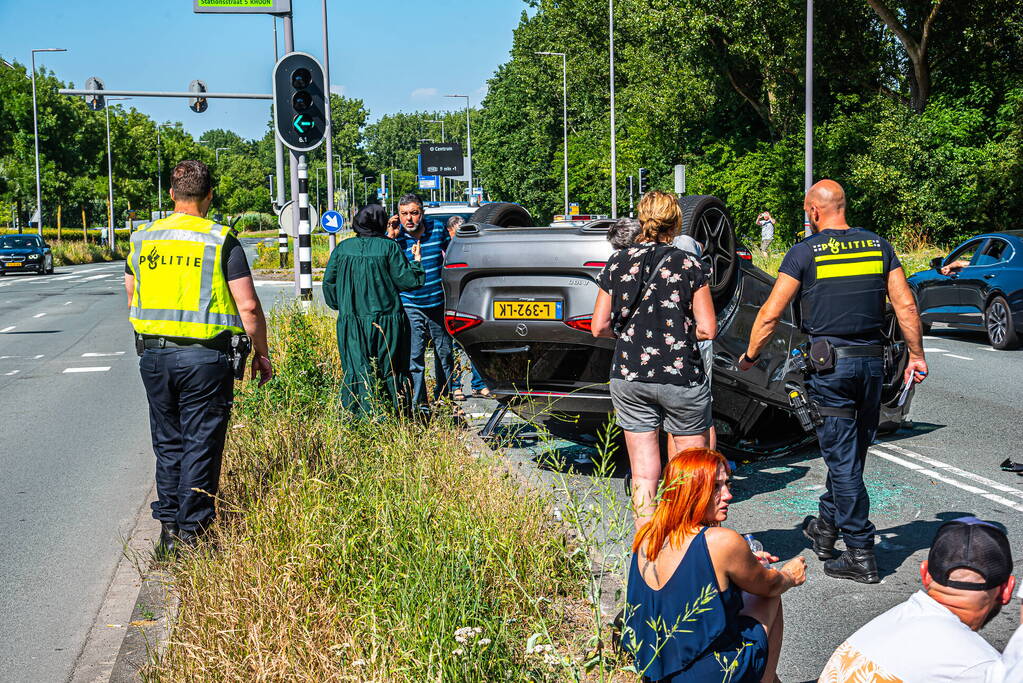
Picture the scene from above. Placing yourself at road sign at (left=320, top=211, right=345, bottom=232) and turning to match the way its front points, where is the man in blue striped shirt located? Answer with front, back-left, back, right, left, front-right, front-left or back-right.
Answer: front

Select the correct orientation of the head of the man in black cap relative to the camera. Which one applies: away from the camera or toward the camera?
away from the camera

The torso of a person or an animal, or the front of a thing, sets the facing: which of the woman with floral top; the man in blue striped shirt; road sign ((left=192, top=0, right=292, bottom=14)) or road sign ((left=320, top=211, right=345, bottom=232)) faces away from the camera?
the woman with floral top

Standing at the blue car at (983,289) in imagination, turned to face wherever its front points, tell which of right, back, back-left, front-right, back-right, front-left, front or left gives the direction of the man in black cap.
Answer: back-left

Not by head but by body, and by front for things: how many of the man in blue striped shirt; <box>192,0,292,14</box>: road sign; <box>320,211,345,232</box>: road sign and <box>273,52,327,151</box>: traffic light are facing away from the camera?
0

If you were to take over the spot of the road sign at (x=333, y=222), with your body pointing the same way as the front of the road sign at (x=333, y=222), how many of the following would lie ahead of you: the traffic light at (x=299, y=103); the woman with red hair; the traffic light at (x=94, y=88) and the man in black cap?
3

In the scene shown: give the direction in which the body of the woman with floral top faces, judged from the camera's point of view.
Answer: away from the camera

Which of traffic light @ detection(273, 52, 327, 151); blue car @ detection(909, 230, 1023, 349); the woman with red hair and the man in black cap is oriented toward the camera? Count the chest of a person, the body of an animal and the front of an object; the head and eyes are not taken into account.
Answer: the traffic light

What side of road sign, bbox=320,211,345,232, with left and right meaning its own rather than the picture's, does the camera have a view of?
front

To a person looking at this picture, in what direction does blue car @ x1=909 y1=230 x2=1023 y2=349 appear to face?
facing away from the viewer and to the left of the viewer

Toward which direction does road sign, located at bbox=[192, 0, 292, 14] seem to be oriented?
toward the camera

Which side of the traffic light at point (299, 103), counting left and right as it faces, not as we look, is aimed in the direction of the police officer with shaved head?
front

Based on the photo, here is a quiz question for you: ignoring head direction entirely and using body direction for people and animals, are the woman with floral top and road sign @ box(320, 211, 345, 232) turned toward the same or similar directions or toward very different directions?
very different directions

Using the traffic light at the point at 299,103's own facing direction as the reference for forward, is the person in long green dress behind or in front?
in front

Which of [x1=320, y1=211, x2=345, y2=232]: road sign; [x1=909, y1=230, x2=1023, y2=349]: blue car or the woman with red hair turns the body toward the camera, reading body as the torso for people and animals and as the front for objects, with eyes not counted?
the road sign

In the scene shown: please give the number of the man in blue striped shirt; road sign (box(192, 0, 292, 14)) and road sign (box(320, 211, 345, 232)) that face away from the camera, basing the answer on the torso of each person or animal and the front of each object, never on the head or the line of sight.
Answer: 0

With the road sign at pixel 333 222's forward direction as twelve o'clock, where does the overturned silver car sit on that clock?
The overturned silver car is roughly at 12 o'clock from the road sign.

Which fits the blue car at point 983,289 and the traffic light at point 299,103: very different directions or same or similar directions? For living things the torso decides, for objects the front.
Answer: very different directions
